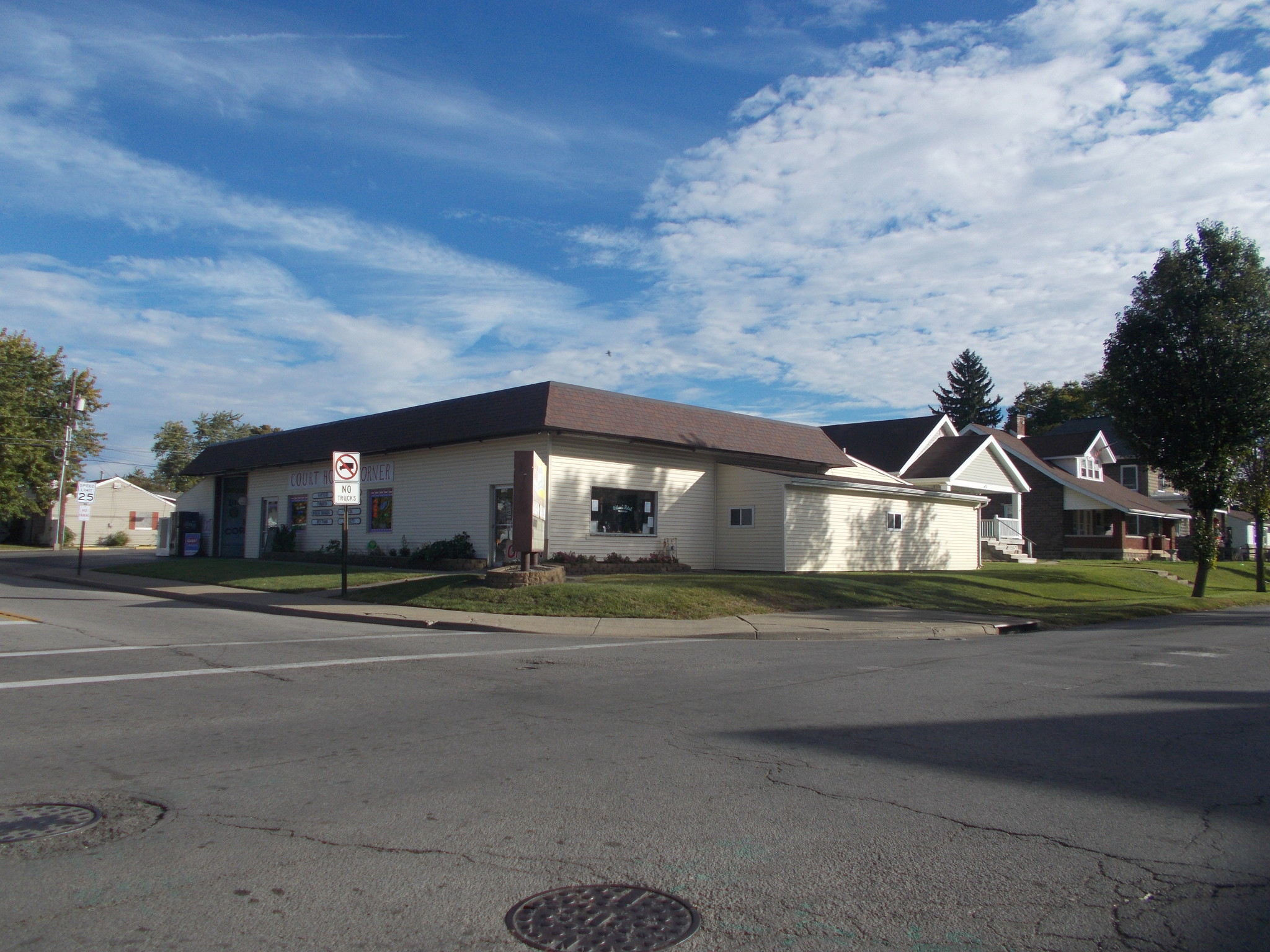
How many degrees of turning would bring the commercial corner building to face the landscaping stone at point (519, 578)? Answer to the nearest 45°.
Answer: approximately 45° to its left

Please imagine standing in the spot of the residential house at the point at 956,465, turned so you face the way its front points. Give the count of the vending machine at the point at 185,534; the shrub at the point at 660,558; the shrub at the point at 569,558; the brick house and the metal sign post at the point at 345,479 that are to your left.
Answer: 1

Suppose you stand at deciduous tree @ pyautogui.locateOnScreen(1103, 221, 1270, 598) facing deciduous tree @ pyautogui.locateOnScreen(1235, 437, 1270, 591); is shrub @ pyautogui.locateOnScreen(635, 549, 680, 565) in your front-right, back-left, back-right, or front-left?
back-left

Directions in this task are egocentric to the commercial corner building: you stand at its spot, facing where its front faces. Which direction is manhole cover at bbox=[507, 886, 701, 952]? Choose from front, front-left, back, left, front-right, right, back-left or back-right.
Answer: front-left

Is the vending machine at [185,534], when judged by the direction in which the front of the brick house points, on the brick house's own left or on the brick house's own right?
on the brick house's own right

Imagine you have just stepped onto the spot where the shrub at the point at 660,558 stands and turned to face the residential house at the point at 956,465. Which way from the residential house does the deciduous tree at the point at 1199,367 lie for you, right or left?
right

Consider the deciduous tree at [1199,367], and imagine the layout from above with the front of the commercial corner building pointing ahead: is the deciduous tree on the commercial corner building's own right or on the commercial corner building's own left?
on the commercial corner building's own left

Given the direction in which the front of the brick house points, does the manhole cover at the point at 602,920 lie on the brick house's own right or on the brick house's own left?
on the brick house's own right

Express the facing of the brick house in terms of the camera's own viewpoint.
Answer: facing the viewer and to the right of the viewer

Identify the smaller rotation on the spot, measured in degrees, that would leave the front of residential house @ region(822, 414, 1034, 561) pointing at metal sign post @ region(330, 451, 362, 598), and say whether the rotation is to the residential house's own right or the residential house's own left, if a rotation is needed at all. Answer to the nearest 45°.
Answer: approximately 90° to the residential house's own right

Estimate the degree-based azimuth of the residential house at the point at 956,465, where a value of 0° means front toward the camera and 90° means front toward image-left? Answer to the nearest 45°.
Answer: approximately 315°

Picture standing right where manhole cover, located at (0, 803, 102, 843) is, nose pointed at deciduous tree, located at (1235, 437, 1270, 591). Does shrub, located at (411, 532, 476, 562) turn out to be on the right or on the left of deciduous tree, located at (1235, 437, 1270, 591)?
left

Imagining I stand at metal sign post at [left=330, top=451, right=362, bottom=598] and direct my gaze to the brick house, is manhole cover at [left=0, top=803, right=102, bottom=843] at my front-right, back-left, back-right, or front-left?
back-right
